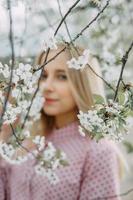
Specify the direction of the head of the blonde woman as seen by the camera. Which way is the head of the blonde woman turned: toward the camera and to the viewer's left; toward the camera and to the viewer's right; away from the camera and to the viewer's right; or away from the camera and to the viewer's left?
toward the camera and to the viewer's left

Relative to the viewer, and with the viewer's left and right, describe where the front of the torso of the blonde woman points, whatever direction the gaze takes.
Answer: facing the viewer and to the left of the viewer

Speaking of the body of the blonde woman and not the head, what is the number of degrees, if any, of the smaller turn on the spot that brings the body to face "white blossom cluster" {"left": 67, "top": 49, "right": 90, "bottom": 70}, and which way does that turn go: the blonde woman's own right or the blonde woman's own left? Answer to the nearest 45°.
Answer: approximately 45° to the blonde woman's own left

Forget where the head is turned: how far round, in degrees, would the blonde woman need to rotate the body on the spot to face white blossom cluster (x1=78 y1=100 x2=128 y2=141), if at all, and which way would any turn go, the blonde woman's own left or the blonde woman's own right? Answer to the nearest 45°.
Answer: approximately 45° to the blonde woman's own left

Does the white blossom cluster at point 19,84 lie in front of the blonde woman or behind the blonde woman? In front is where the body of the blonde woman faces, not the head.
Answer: in front
